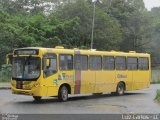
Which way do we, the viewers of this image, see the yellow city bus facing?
facing the viewer and to the left of the viewer
